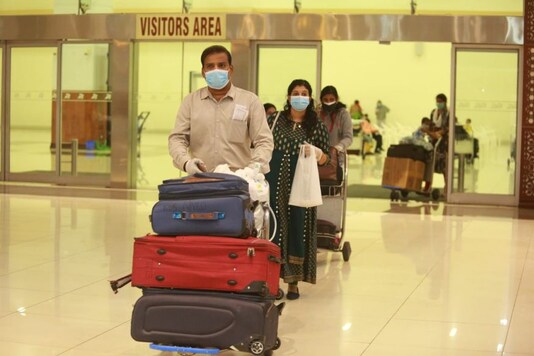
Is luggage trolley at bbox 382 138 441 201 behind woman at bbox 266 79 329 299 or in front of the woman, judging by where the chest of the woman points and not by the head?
behind

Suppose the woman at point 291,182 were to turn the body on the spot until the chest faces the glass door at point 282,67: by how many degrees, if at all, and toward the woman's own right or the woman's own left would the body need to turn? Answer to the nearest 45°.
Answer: approximately 180°

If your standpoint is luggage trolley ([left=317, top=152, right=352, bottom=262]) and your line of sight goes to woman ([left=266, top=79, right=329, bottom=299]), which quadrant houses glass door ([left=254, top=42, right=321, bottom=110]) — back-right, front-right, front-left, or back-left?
back-right

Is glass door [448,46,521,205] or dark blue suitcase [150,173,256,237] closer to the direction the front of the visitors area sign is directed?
the dark blue suitcase

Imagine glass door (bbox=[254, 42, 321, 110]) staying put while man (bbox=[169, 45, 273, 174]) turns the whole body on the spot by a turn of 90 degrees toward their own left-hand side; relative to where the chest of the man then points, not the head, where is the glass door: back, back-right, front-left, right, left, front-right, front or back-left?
left

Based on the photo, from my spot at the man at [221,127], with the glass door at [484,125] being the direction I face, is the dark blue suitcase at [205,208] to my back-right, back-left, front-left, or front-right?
back-right

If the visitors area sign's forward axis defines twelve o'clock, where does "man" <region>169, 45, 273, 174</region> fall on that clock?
The man is roughly at 12 o'clock from the visitors area sign.

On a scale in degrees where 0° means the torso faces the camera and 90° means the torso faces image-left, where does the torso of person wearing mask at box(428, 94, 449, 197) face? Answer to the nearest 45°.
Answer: approximately 45°

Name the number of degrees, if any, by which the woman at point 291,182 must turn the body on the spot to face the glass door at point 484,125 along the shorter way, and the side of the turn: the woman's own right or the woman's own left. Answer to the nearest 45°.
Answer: approximately 180°

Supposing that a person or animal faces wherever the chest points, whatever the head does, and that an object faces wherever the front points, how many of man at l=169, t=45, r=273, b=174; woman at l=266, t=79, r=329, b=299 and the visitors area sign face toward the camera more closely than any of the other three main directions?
3

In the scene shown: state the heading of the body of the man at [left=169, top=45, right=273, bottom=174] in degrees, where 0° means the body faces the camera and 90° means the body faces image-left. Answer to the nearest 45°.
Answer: approximately 0°

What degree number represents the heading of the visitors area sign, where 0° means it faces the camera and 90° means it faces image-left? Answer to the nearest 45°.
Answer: approximately 0°

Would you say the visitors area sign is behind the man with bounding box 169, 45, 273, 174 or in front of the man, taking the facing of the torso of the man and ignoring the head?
behind

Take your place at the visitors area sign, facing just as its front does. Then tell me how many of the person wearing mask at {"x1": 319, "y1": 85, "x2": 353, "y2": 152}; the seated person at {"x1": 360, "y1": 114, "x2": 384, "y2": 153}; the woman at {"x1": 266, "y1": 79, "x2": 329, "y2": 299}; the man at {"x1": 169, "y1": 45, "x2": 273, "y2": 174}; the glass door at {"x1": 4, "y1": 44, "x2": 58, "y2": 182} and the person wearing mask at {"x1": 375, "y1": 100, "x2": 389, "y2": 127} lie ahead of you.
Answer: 3

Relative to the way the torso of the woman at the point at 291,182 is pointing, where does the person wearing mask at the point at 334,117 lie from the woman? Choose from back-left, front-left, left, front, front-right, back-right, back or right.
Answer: back
